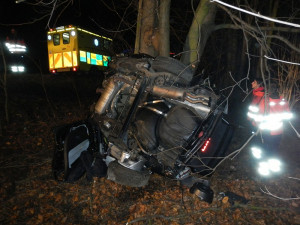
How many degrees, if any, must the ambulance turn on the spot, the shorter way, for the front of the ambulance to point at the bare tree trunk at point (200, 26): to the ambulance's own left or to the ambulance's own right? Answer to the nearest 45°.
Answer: approximately 135° to the ambulance's own right

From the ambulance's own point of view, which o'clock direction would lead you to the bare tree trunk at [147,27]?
The bare tree trunk is roughly at 4 o'clock from the ambulance.

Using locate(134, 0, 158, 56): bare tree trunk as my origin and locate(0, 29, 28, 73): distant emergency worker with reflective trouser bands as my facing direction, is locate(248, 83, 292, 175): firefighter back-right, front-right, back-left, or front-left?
back-right

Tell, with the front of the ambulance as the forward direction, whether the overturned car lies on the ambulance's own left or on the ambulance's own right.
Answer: on the ambulance's own right

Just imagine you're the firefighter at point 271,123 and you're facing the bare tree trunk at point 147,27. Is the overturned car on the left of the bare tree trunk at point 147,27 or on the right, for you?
left

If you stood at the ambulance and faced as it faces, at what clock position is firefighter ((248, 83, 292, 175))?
The firefighter is roughly at 4 o'clock from the ambulance.
